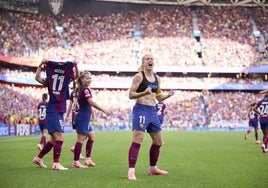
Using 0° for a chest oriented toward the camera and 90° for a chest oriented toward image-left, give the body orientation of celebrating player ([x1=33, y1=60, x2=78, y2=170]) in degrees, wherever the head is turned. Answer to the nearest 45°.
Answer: approximately 315°

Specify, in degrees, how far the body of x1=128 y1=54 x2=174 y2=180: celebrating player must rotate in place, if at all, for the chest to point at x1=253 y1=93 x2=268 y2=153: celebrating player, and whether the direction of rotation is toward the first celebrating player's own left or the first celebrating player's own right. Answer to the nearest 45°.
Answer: approximately 90° to the first celebrating player's own left

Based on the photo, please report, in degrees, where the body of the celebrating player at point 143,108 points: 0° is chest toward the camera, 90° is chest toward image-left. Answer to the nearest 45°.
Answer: approximately 315°

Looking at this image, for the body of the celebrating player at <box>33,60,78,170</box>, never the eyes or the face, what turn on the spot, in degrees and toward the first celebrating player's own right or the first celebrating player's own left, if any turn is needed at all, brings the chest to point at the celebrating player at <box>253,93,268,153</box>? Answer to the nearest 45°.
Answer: approximately 90° to the first celebrating player's own left
